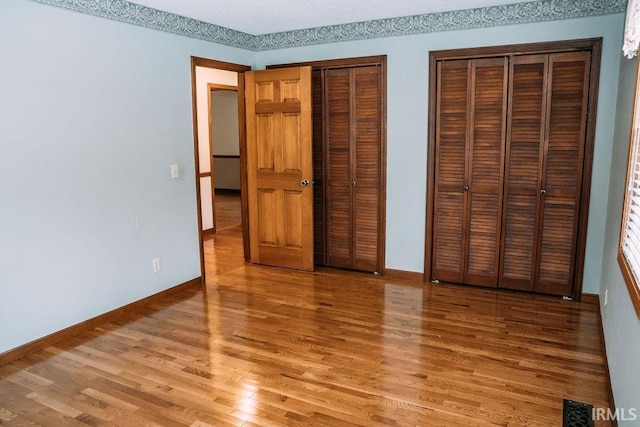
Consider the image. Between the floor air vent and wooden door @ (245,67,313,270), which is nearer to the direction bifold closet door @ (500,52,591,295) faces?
the floor air vent

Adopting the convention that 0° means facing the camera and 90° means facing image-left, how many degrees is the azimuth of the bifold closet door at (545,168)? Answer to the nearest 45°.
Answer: approximately 0°

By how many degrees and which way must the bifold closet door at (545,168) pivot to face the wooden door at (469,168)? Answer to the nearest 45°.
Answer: approximately 90° to its right

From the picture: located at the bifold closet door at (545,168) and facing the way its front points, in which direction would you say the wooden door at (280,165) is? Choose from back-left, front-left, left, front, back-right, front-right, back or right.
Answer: right

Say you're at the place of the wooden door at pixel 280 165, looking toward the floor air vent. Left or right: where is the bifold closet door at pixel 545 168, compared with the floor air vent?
left

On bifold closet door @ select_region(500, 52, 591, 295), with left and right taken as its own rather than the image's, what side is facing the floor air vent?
front

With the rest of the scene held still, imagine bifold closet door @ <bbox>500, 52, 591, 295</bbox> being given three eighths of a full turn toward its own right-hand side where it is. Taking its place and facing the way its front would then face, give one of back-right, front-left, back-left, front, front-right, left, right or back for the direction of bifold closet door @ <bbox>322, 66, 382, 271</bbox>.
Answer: front-left
